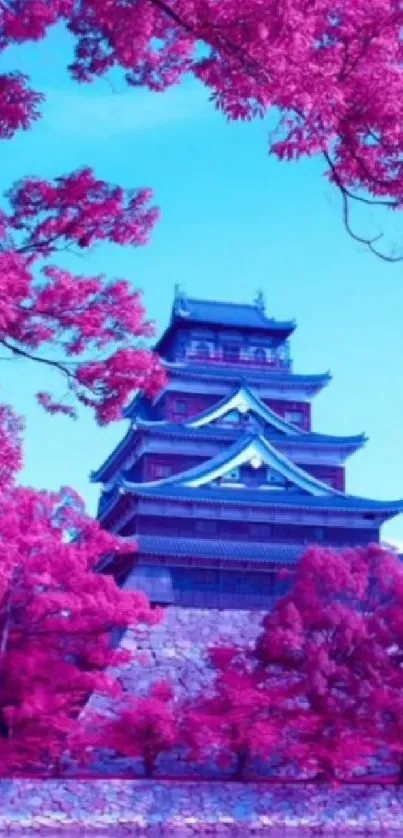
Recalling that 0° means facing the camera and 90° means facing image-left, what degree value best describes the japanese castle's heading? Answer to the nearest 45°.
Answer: approximately 0°

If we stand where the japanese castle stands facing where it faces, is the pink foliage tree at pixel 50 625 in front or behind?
in front

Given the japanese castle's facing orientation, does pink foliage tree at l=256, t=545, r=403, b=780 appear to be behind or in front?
in front
